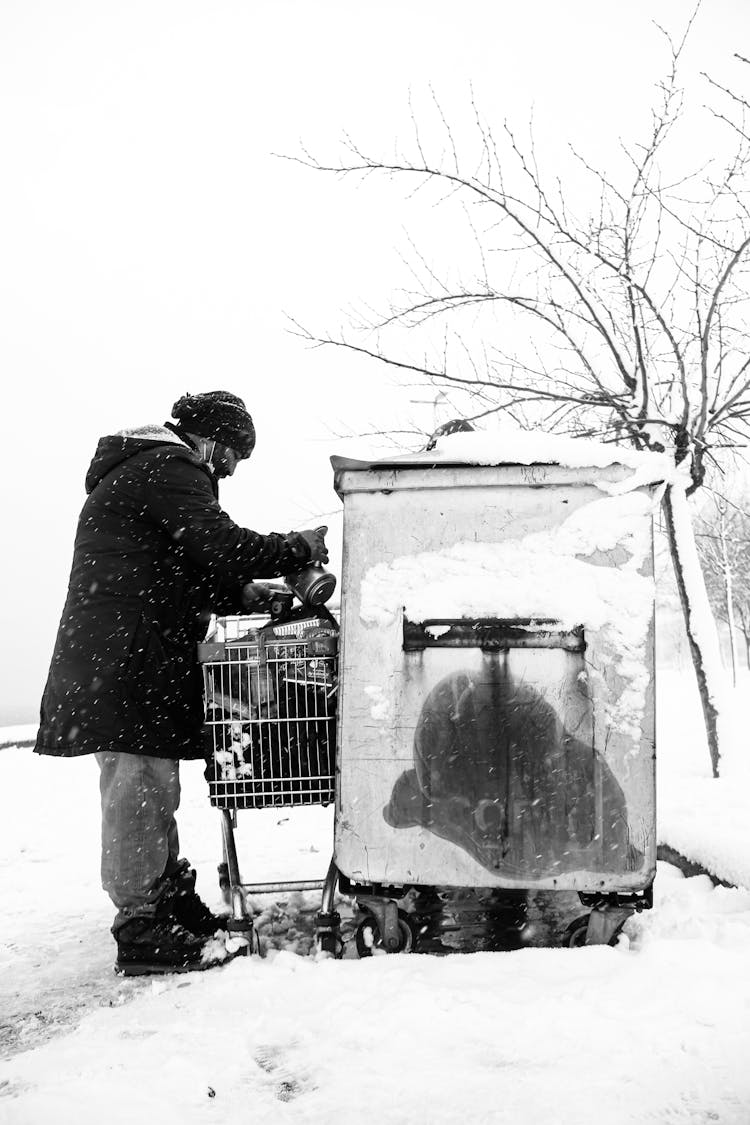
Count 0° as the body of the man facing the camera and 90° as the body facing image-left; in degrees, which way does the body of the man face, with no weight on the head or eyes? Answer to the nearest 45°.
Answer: approximately 270°

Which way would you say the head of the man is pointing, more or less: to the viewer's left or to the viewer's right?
to the viewer's right

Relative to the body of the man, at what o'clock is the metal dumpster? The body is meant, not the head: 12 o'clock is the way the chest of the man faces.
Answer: The metal dumpster is roughly at 1 o'clock from the man.

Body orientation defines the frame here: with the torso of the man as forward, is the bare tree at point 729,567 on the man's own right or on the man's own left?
on the man's own left
